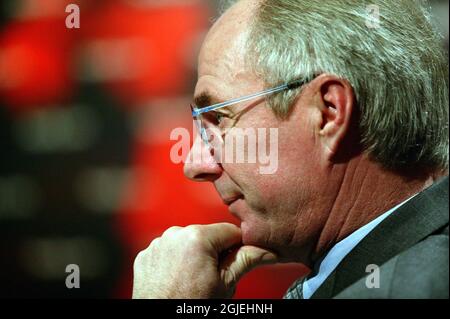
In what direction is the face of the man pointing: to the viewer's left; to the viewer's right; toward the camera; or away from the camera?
to the viewer's left

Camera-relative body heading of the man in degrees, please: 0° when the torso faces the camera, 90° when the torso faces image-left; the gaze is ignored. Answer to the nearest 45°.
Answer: approximately 90°
